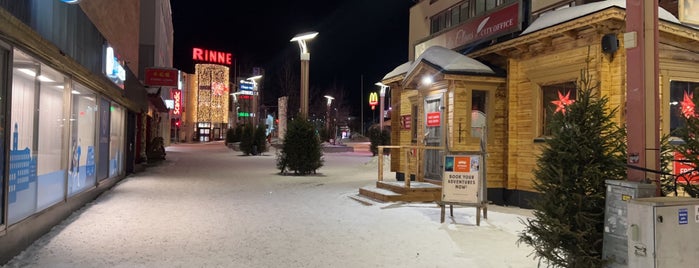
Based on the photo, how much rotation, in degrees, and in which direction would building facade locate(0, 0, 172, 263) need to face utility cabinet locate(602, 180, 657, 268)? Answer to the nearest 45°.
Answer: approximately 45° to its right

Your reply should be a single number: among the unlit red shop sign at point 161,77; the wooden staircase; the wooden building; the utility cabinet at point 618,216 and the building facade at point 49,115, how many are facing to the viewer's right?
1

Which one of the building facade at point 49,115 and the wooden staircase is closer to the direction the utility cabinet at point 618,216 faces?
the building facade

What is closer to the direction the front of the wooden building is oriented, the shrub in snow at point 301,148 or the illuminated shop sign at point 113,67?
the illuminated shop sign

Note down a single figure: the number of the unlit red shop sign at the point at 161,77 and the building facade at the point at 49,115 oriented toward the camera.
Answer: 1

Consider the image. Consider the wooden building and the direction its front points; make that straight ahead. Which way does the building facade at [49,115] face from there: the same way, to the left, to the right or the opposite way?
the opposite way

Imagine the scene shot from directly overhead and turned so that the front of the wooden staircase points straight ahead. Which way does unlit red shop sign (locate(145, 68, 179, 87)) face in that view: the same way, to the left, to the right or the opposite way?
to the left

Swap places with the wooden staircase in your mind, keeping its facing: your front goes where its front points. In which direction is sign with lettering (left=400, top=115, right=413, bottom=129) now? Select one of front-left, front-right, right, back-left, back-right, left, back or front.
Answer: back-right

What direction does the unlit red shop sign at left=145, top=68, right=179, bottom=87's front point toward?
toward the camera

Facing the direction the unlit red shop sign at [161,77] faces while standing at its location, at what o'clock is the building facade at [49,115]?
The building facade is roughly at 12 o'clock from the unlit red shop sign.

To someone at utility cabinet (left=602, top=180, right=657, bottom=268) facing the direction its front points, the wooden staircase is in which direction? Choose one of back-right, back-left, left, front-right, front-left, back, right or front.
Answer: right

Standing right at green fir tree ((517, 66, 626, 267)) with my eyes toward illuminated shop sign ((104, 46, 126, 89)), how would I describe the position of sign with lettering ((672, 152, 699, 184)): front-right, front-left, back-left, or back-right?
back-right

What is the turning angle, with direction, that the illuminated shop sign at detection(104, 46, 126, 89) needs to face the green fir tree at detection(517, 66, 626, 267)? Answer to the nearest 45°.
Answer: approximately 45° to its right

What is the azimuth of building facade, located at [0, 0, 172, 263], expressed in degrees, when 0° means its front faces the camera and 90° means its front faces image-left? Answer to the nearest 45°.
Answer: approximately 270°

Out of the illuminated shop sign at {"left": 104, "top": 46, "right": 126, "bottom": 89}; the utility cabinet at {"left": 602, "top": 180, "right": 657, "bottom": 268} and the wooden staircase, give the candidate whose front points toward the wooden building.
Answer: the illuminated shop sign

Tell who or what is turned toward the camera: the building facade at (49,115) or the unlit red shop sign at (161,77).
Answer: the unlit red shop sign
